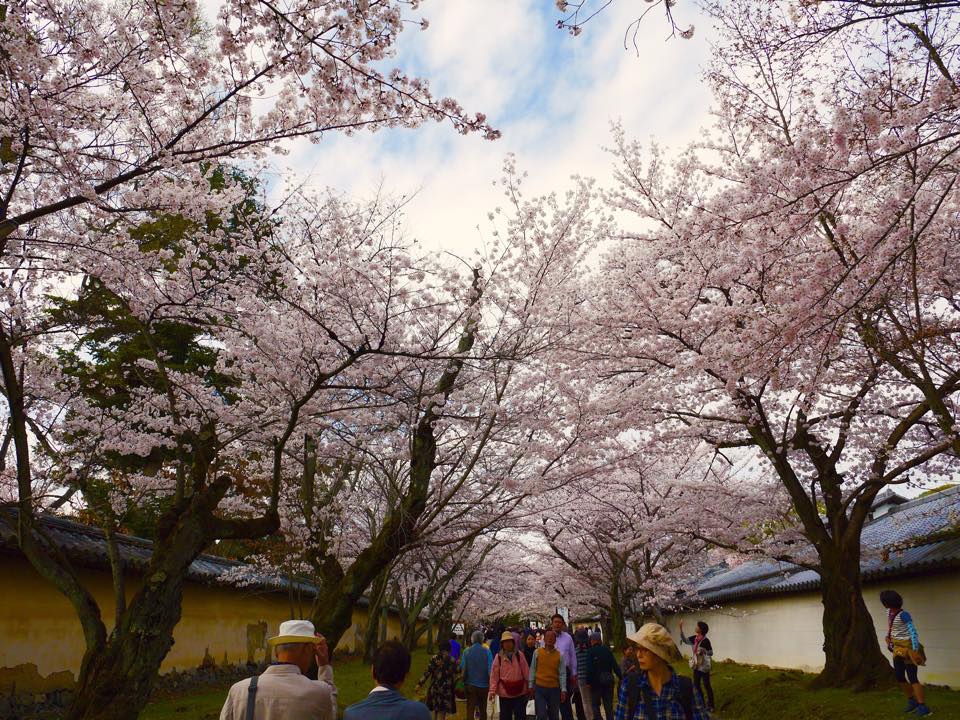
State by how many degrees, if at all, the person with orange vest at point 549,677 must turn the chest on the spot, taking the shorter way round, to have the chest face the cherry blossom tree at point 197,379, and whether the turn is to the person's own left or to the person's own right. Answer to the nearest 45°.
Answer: approximately 90° to the person's own right

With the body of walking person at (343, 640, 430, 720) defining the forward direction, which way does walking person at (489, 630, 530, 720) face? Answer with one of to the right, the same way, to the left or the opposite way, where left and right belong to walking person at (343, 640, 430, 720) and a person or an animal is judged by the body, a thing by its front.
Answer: the opposite way

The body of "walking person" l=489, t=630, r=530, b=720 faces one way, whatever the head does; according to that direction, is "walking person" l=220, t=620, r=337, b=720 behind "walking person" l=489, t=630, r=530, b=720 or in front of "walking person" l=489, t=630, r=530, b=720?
in front

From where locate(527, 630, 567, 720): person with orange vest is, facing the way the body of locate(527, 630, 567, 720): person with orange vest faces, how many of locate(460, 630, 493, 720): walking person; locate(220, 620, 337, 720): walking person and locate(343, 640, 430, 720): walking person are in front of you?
2

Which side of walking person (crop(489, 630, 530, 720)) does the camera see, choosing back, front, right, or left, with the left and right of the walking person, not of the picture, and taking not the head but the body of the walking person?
front

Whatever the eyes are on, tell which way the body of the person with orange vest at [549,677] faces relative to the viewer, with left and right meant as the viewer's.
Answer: facing the viewer

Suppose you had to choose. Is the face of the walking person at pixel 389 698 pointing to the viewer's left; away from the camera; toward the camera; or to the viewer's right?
away from the camera

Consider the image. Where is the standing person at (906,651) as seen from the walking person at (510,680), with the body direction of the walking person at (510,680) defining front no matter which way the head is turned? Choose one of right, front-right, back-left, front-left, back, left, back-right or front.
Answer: left

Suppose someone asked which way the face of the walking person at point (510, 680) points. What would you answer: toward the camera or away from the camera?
toward the camera

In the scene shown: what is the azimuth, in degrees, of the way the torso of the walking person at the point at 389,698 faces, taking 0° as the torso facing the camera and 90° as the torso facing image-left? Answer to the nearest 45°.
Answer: approximately 180°
